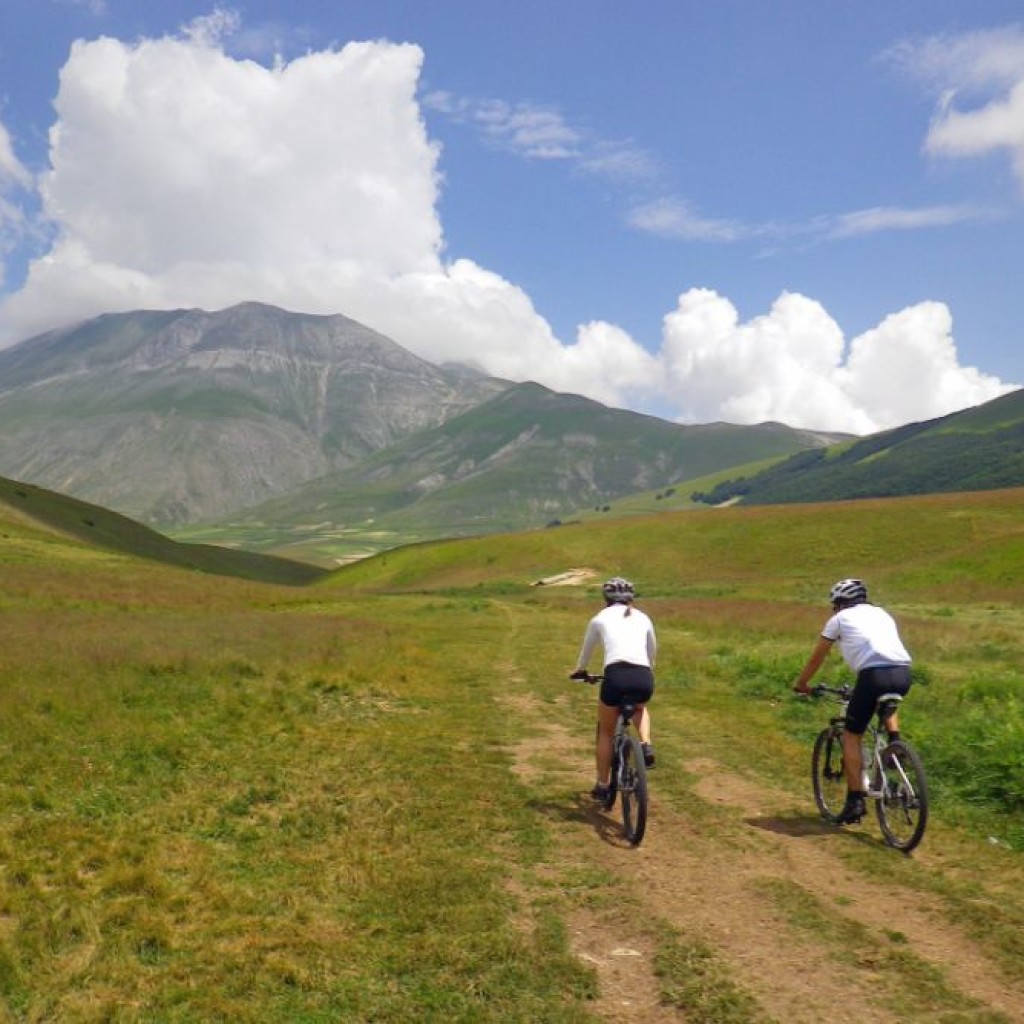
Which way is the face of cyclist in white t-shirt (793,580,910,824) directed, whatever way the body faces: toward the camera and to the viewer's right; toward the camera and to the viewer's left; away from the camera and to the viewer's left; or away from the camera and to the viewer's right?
away from the camera and to the viewer's left

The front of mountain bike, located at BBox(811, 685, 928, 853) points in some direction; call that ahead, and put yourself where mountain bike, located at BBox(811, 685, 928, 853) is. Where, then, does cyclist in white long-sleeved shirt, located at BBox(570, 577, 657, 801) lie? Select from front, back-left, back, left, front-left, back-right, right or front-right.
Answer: front-left

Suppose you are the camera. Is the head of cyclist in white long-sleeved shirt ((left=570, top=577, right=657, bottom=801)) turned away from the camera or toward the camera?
away from the camera

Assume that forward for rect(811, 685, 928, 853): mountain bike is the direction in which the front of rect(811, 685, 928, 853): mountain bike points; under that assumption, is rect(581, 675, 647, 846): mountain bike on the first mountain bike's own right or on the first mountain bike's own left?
on the first mountain bike's own left

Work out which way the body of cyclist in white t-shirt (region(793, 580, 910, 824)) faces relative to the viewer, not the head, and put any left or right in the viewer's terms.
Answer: facing away from the viewer and to the left of the viewer

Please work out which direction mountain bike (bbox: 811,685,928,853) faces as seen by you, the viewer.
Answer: facing away from the viewer and to the left of the viewer
